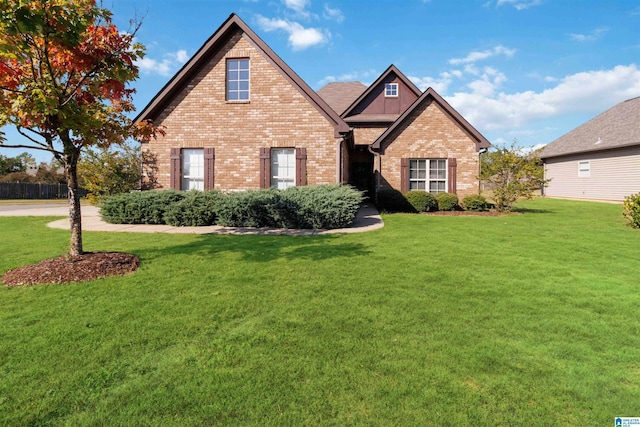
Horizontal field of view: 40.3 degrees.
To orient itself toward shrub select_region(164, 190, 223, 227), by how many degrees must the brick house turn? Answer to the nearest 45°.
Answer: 0° — it already faces it

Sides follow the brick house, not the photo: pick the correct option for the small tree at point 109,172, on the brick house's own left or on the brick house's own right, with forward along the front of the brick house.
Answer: on the brick house's own right

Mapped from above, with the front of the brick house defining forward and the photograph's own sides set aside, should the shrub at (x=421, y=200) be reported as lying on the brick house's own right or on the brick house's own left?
on the brick house's own left

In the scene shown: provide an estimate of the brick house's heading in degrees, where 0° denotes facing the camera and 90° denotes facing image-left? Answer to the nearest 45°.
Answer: approximately 0°

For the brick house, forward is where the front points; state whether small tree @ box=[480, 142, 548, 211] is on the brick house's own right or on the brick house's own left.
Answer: on the brick house's own left

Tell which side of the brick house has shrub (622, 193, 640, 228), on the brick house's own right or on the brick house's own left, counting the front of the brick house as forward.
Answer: on the brick house's own left

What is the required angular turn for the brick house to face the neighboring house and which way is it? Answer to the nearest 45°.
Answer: approximately 135° to its left
